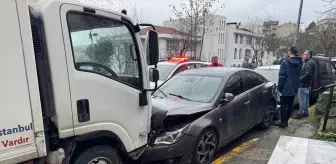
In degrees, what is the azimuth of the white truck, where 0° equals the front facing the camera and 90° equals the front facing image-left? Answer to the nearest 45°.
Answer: approximately 225°

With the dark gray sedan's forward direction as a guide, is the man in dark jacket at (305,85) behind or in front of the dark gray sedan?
behind

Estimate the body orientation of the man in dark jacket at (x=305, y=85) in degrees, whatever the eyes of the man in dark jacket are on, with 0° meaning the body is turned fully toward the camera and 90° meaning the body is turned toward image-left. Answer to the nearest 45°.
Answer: approximately 90°

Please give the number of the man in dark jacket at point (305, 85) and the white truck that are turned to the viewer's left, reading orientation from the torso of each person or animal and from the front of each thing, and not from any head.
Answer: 1

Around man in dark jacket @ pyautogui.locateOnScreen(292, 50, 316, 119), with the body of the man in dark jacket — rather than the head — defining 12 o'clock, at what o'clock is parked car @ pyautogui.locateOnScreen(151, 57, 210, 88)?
The parked car is roughly at 12 o'clock from the man in dark jacket.

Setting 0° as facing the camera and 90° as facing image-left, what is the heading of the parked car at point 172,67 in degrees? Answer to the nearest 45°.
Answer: approximately 45°

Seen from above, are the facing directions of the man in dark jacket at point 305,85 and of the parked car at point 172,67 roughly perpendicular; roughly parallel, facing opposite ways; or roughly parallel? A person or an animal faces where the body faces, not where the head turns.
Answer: roughly parallel

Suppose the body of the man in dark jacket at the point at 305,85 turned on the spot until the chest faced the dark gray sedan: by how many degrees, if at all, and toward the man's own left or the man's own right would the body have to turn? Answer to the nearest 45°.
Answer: approximately 90° to the man's own left
